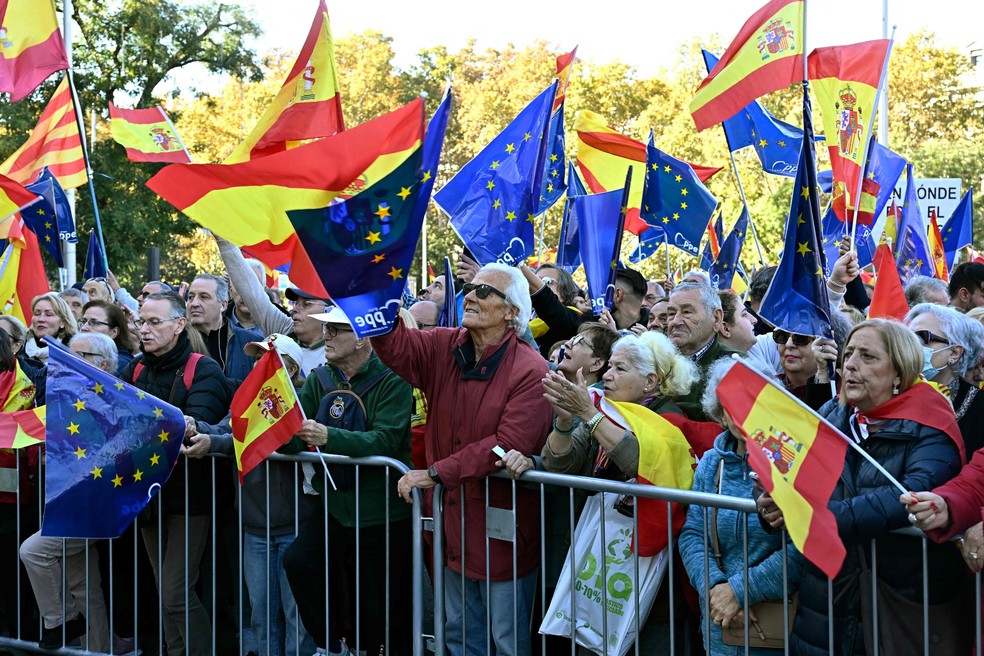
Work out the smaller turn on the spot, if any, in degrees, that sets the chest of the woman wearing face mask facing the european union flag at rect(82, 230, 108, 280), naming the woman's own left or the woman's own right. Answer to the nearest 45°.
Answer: approximately 45° to the woman's own right

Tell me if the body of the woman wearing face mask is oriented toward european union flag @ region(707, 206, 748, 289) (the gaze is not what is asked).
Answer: no

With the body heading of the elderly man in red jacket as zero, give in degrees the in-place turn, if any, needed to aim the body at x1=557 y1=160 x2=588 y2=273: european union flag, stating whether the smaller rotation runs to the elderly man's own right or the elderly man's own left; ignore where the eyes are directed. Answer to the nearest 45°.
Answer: approximately 135° to the elderly man's own right

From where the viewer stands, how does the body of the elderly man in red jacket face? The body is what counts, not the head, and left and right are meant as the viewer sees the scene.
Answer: facing the viewer and to the left of the viewer

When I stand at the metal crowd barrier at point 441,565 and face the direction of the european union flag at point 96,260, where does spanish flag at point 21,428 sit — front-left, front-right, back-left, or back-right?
front-left

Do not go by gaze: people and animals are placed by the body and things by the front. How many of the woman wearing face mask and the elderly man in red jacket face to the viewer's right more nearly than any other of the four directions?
0

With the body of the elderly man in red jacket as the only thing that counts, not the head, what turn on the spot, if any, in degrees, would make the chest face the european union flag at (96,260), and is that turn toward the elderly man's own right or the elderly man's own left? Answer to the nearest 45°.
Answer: approximately 90° to the elderly man's own right

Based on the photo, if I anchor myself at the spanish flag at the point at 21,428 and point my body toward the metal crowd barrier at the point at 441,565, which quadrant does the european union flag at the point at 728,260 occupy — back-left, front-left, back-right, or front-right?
front-left

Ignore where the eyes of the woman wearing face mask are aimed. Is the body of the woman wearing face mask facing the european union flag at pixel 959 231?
no

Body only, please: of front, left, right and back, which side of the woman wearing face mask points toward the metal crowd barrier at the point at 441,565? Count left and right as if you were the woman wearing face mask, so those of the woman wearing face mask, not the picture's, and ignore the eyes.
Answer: front

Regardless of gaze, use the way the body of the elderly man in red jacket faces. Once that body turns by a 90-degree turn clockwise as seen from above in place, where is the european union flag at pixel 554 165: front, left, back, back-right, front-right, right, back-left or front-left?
front-right

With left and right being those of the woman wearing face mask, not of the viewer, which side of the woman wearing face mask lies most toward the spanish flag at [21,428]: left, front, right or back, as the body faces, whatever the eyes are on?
front

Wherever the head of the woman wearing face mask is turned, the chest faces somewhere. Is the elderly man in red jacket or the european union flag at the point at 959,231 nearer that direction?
the elderly man in red jacket

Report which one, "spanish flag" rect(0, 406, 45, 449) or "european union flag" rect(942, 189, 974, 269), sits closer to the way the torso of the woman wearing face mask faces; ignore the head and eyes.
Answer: the spanish flag

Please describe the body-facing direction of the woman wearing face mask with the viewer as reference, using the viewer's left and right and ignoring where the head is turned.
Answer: facing to the left of the viewer
